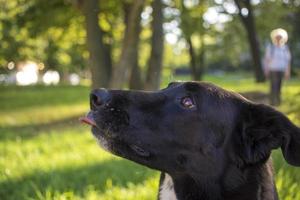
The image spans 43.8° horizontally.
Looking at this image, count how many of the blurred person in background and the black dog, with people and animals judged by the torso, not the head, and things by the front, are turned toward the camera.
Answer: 1

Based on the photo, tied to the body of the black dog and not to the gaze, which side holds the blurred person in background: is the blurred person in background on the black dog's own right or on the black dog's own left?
on the black dog's own right

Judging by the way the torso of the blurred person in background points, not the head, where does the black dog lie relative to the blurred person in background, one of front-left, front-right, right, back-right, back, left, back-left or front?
front

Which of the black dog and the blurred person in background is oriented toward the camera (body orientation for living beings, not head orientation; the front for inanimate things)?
the blurred person in background

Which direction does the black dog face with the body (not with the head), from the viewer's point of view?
to the viewer's left

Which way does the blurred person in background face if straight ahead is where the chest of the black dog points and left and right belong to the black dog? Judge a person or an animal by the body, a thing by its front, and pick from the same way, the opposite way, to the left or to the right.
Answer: to the left

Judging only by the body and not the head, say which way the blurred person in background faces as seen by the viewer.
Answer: toward the camera
